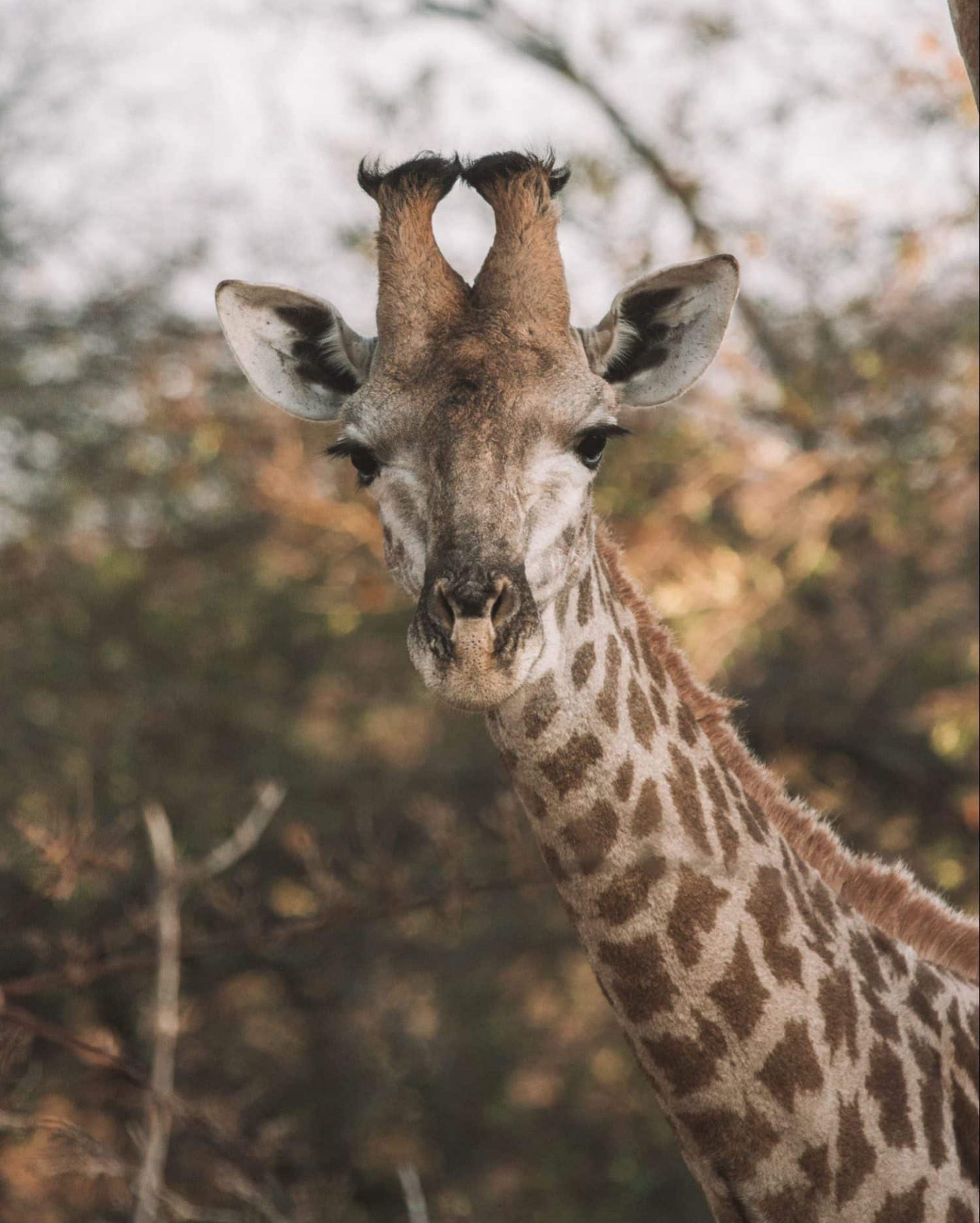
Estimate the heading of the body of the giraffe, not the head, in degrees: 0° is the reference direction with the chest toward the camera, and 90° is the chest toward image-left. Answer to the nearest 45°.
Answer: approximately 45°

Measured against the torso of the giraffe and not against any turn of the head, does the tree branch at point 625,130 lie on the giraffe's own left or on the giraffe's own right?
on the giraffe's own right

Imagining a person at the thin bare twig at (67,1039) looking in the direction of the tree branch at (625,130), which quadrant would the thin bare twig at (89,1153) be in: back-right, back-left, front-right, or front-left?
back-right
